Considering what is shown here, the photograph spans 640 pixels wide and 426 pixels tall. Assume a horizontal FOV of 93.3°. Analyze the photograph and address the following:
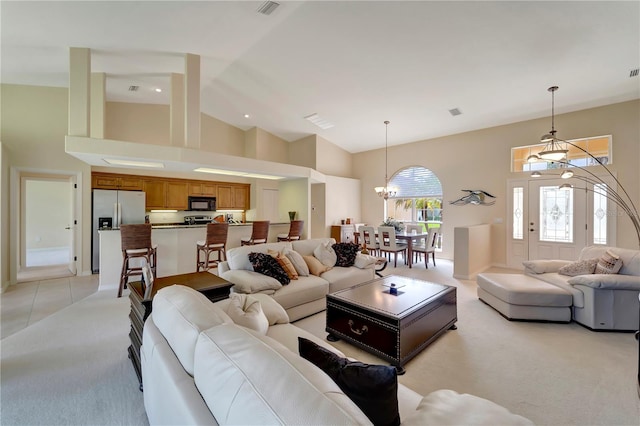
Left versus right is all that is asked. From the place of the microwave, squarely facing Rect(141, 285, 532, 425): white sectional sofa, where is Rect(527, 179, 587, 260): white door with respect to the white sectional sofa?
left

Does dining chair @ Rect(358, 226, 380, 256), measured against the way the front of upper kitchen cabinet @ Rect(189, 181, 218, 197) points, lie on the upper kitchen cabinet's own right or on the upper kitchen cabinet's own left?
on the upper kitchen cabinet's own left

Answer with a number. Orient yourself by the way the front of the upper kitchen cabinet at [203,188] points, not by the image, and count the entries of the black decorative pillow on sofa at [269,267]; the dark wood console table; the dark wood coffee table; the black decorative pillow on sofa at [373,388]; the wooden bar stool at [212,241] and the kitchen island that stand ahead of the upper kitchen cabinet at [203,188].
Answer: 6

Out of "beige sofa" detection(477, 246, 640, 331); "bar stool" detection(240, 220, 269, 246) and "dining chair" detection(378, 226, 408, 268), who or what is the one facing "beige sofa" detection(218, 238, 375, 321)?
"beige sofa" detection(477, 246, 640, 331)

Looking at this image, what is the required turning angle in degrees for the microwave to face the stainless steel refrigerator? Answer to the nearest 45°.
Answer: approximately 45° to its right

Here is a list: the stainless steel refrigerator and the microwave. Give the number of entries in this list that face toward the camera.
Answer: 2

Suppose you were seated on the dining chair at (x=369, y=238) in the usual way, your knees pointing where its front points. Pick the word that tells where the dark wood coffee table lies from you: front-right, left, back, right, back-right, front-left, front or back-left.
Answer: back-right

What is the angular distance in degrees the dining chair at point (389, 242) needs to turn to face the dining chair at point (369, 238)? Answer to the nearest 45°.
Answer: approximately 90° to its left

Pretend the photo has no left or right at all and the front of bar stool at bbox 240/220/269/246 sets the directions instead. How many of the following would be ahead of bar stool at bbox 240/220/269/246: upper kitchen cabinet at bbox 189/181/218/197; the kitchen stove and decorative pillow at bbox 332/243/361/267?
2

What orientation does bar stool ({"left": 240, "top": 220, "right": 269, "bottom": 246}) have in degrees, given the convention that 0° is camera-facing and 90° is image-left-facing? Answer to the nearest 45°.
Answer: approximately 135°

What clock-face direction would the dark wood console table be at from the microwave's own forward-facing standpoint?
The dark wood console table is roughly at 12 o'clock from the microwave.

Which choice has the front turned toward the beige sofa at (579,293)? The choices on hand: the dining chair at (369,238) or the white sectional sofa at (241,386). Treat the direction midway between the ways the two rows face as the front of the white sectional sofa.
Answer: the white sectional sofa

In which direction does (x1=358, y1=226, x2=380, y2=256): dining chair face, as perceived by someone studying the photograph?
facing away from the viewer and to the right of the viewer
